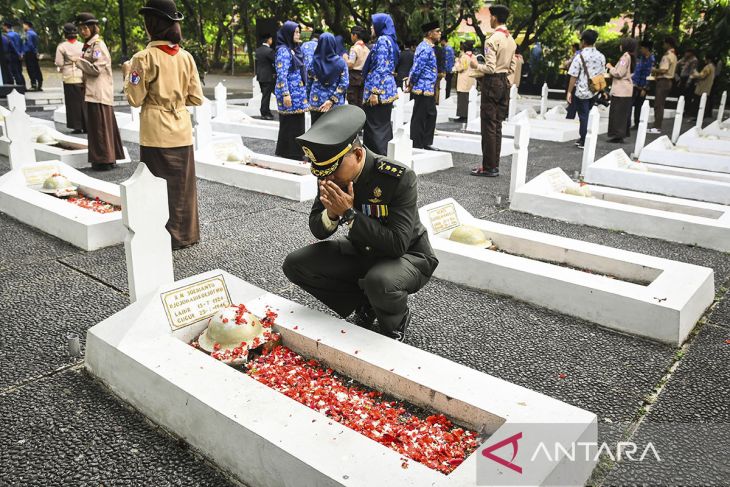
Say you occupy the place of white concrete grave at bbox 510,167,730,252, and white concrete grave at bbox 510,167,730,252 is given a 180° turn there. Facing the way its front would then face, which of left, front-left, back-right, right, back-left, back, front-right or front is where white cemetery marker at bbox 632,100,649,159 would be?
front-right

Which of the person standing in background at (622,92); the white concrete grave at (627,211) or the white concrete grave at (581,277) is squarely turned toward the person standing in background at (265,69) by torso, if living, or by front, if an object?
the person standing in background at (622,92)

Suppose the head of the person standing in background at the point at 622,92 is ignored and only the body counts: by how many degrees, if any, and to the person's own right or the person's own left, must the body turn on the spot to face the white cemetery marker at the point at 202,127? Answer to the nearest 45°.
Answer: approximately 45° to the person's own left

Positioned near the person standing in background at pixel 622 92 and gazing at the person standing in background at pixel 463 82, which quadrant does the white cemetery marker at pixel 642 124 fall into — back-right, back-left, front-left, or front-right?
back-left

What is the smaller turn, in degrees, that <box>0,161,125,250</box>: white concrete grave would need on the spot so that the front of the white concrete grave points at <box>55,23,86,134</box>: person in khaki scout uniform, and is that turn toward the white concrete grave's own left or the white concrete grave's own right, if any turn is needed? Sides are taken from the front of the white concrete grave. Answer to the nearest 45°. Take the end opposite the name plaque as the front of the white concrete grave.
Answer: approximately 135° to the white concrete grave's own left

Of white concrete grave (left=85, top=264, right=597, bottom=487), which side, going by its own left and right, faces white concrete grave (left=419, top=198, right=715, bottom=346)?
left

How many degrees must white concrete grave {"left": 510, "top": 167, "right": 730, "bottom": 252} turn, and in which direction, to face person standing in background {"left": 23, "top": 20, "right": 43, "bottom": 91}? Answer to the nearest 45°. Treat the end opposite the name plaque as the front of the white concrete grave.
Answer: approximately 180°

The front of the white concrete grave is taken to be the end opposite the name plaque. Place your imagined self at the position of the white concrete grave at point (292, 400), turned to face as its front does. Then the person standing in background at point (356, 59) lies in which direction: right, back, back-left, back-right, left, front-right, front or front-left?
back-left
